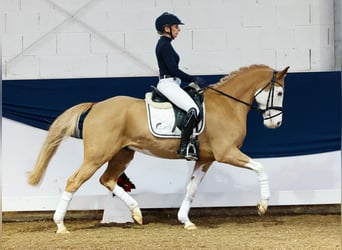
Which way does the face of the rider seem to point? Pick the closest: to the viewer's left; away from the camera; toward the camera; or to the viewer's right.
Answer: to the viewer's right

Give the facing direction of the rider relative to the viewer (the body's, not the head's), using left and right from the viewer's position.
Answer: facing to the right of the viewer

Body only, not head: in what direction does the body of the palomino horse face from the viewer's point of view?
to the viewer's right
